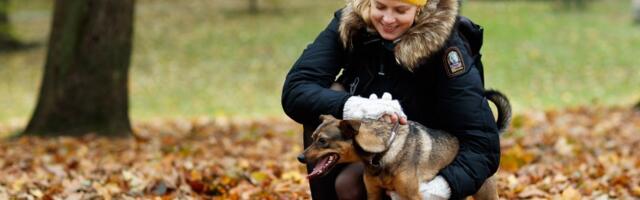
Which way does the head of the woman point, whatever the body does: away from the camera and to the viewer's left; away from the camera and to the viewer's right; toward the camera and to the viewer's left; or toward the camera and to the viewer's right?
toward the camera and to the viewer's left

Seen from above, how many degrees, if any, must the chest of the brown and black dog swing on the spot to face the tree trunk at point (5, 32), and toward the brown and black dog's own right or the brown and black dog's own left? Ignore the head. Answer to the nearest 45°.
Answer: approximately 45° to the brown and black dog's own right

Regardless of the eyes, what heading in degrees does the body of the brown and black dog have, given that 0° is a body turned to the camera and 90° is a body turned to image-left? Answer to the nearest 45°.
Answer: approximately 90°
